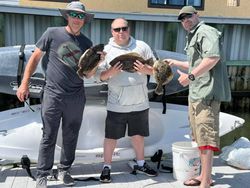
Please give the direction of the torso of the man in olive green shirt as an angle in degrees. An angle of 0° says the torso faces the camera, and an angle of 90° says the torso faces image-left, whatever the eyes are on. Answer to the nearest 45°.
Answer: approximately 90°

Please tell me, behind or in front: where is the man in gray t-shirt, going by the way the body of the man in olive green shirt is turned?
in front
